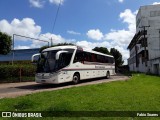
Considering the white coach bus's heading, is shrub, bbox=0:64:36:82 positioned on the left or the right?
on its right

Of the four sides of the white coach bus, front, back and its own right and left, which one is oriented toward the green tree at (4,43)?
right

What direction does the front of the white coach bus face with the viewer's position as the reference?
facing the viewer and to the left of the viewer
